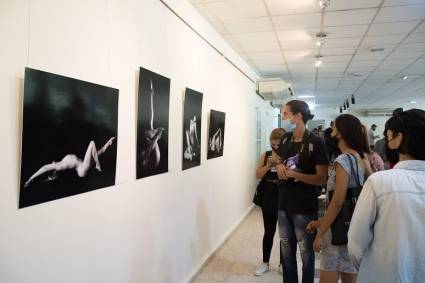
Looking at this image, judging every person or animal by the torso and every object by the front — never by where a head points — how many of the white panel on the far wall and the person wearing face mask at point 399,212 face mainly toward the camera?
1

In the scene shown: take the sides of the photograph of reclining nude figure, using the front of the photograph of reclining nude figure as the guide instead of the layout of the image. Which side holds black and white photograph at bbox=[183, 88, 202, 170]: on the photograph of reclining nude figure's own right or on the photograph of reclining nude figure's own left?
on the photograph of reclining nude figure's own left

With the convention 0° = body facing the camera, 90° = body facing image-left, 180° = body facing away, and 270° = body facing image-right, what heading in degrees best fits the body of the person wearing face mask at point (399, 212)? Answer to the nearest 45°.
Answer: approximately 135°

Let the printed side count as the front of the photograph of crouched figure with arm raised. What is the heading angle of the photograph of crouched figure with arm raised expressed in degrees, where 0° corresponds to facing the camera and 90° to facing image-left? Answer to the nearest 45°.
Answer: approximately 315°

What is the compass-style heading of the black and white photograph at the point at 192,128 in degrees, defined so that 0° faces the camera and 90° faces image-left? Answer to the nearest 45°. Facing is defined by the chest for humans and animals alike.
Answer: approximately 315°
